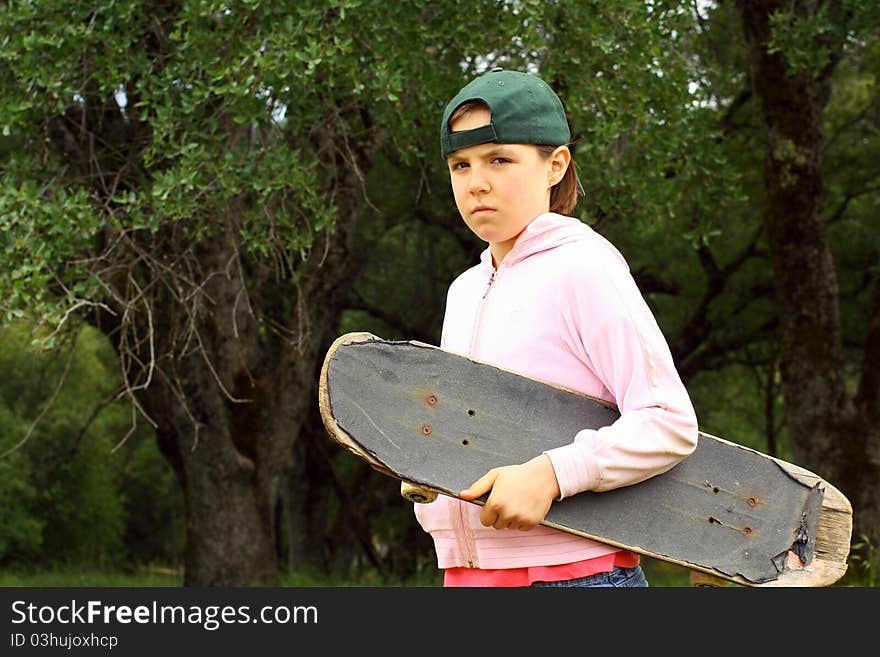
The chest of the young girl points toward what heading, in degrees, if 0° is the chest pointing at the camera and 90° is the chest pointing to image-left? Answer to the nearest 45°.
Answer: approximately 45°

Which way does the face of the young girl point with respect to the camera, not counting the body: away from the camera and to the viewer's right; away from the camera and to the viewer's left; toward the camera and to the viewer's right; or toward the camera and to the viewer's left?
toward the camera and to the viewer's left

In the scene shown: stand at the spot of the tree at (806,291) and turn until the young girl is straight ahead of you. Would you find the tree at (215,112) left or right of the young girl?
right

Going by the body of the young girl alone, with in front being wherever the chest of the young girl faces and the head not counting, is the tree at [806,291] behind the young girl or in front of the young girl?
behind

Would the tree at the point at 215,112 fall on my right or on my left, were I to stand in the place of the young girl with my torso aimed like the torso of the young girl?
on my right
